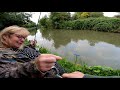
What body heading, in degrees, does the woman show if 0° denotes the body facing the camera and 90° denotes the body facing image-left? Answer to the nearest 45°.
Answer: approximately 315°

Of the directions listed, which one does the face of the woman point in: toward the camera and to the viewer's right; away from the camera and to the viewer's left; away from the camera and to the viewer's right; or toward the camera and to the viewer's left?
toward the camera and to the viewer's right
